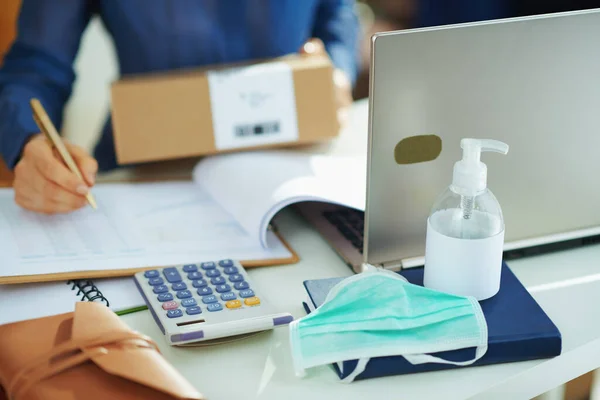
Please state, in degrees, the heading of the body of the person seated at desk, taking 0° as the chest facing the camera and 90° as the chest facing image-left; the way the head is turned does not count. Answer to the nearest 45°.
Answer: approximately 0°

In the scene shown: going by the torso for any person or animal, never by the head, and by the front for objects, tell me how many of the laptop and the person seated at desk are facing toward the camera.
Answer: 1

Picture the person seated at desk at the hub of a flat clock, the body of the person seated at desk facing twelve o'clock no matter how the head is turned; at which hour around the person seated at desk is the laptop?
The laptop is roughly at 11 o'clock from the person seated at desk.

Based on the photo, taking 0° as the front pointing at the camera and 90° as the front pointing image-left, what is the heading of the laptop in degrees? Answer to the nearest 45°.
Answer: approximately 135°
